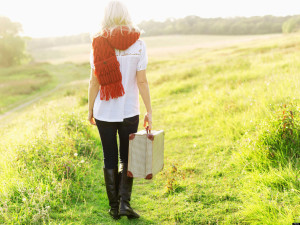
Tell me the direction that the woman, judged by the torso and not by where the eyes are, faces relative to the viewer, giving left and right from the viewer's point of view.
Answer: facing away from the viewer

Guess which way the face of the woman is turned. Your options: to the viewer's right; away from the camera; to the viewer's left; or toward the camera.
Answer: away from the camera
